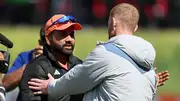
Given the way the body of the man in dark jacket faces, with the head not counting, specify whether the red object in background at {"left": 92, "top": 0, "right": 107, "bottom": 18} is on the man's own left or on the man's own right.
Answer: on the man's own left

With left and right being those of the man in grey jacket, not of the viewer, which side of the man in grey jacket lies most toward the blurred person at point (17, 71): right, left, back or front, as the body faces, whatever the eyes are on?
front

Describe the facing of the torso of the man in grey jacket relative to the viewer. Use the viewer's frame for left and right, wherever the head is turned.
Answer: facing away from the viewer and to the left of the viewer

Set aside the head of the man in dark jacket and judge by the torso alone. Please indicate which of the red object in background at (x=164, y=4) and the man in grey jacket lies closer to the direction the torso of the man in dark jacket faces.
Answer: the man in grey jacket

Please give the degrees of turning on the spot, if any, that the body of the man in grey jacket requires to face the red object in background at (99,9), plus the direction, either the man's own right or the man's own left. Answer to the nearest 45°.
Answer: approximately 45° to the man's own right

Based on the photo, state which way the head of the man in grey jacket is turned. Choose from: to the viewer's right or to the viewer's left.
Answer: to the viewer's left

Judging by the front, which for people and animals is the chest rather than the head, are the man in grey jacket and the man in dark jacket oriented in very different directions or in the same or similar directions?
very different directions

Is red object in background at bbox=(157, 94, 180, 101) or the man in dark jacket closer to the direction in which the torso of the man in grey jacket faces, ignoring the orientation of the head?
the man in dark jacket

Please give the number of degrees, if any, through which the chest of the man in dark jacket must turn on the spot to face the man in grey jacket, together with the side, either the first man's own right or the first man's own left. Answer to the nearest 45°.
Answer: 0° — they already face them

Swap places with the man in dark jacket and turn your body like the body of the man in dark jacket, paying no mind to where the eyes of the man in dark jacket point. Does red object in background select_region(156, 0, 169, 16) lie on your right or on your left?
on your left
